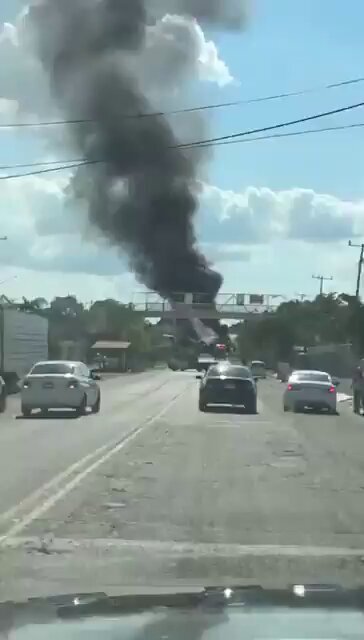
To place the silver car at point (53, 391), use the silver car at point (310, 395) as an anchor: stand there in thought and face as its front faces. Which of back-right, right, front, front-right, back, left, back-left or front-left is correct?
back-left

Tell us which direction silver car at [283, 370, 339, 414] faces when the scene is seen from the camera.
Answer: facing away from the viewer

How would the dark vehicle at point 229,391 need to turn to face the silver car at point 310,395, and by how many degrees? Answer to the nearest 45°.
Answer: approximately 45° to its right

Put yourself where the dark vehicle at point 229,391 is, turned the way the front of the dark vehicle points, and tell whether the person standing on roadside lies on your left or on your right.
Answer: on your right

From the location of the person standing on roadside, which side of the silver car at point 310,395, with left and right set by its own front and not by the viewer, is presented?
right

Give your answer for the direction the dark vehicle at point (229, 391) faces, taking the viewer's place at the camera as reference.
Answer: facing away from the viewer

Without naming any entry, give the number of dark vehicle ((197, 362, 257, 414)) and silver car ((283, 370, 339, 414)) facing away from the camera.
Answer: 2

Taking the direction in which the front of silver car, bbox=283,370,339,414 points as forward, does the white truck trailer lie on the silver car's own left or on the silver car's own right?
on the silver car's own left
